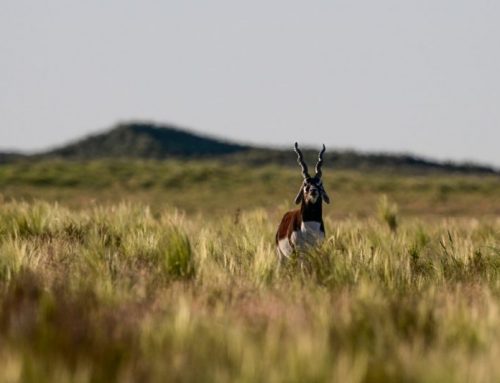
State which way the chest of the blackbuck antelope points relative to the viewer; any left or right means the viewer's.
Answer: facing the viewer and to the right of the viewer
